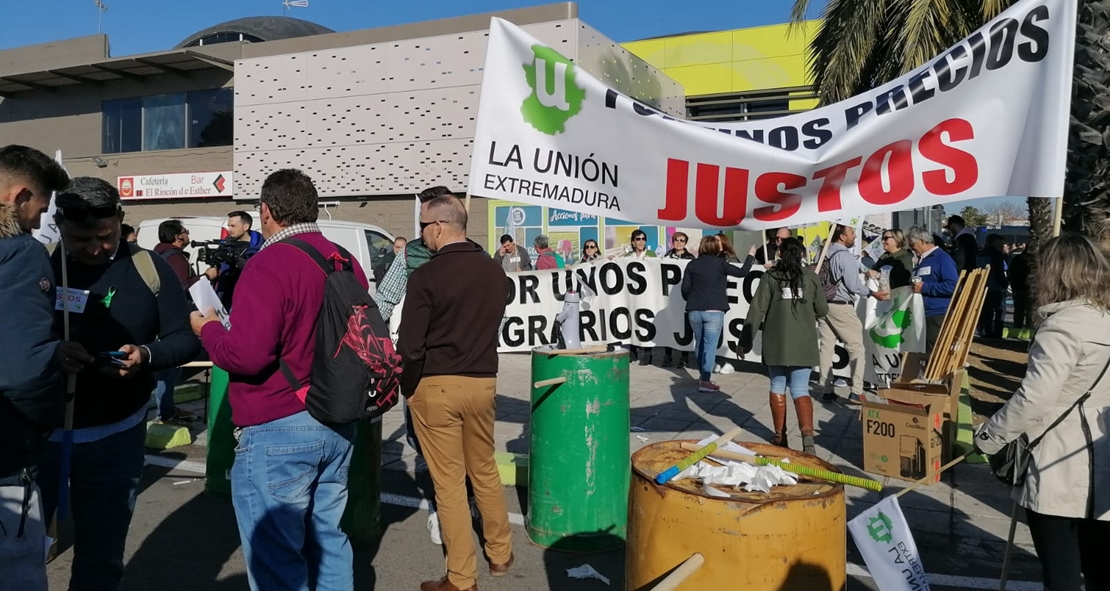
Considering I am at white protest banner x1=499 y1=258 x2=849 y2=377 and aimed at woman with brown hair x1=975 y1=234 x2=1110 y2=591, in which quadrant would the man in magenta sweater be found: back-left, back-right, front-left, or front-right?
front-right

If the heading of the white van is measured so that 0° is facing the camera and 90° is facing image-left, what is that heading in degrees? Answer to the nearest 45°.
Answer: approximately 270°

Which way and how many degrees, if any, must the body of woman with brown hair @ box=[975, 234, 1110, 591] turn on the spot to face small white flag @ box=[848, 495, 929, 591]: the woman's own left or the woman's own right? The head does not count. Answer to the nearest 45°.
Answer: approximately 90° to the woman's own left

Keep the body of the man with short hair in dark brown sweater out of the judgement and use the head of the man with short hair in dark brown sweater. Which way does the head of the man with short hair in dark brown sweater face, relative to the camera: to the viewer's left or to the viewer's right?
to the viewer's left

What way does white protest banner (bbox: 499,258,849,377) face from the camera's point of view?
toward the camera

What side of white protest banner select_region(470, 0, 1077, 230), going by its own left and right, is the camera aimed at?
front

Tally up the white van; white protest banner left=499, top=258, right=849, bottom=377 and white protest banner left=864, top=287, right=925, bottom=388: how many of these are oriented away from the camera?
0

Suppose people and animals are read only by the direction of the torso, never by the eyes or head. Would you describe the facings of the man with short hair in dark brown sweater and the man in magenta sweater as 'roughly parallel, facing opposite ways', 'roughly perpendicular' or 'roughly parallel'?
roughly parallel

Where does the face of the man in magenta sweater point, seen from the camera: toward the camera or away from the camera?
away from the camera

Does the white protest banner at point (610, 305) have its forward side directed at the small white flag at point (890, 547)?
yes

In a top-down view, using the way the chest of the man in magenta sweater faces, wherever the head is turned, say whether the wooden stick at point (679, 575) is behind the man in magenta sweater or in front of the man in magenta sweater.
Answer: behind

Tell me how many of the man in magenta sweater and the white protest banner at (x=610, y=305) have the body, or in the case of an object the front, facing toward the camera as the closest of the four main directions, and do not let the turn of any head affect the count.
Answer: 1

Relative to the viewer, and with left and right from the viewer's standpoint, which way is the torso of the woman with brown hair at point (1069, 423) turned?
facing away from the viewer and to the left of the viewer

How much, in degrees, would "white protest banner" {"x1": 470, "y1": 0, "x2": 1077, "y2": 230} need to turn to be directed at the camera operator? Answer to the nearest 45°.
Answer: approximately 90° to its right

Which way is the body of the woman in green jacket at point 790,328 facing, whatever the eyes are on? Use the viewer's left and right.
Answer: facing away from the viewer

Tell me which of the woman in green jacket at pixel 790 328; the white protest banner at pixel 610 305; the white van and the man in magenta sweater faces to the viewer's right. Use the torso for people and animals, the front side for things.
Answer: the white van

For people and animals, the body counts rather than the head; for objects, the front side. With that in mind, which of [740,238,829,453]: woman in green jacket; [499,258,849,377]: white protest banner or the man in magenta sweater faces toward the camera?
the white protest banner
